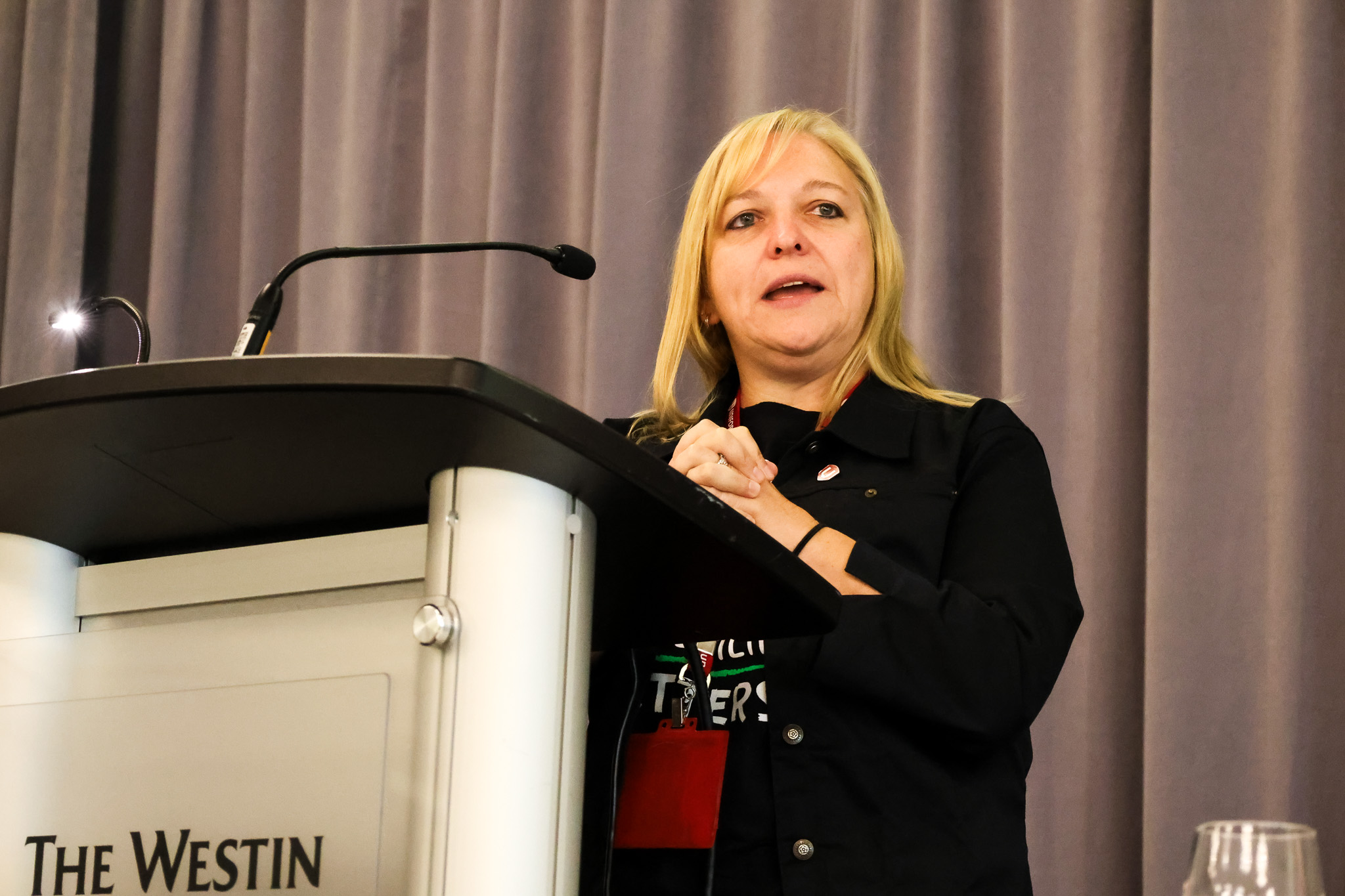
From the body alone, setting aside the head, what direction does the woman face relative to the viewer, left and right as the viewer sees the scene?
facing the viewer and to the left of the viewer

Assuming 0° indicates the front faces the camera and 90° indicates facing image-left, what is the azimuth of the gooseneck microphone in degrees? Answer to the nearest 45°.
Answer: approximately 270°
